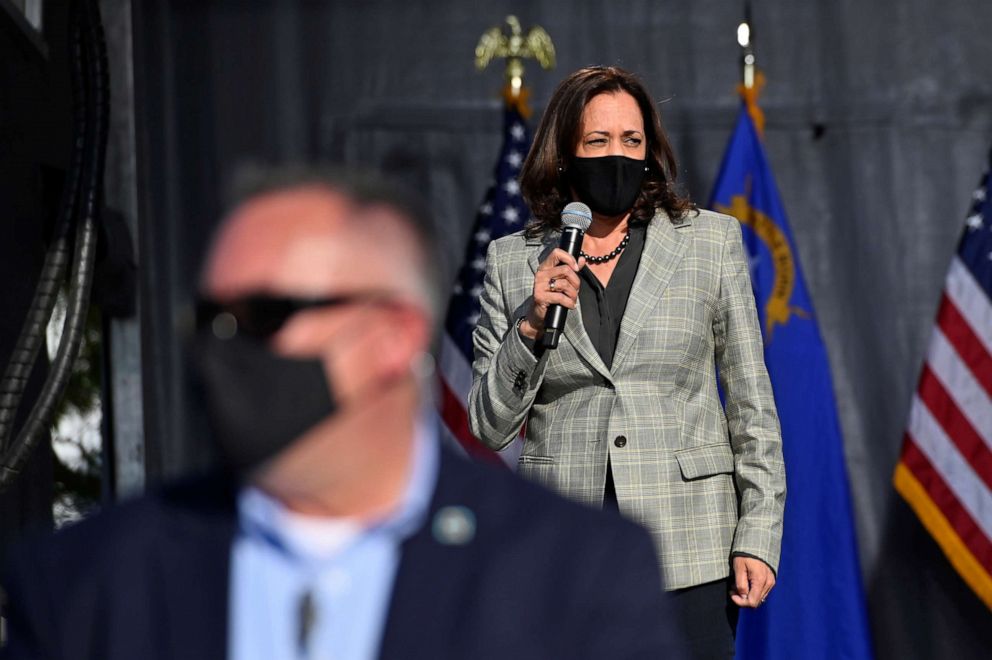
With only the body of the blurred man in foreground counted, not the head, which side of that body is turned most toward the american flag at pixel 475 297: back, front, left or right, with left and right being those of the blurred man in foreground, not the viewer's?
back

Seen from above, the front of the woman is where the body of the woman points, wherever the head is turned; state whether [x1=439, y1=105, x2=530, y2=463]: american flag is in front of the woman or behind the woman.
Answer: behind

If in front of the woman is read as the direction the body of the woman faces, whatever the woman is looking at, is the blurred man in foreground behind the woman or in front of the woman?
in front

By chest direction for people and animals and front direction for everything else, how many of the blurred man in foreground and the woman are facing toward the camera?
2

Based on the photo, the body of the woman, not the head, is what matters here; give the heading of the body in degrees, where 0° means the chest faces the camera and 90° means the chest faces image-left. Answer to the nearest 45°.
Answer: approximately 0°

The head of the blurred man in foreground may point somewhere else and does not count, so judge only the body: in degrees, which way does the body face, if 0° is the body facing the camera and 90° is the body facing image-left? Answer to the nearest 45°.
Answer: approximately 0°

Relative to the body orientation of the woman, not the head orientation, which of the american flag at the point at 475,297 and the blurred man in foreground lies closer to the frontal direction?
the blurred man in foreground
